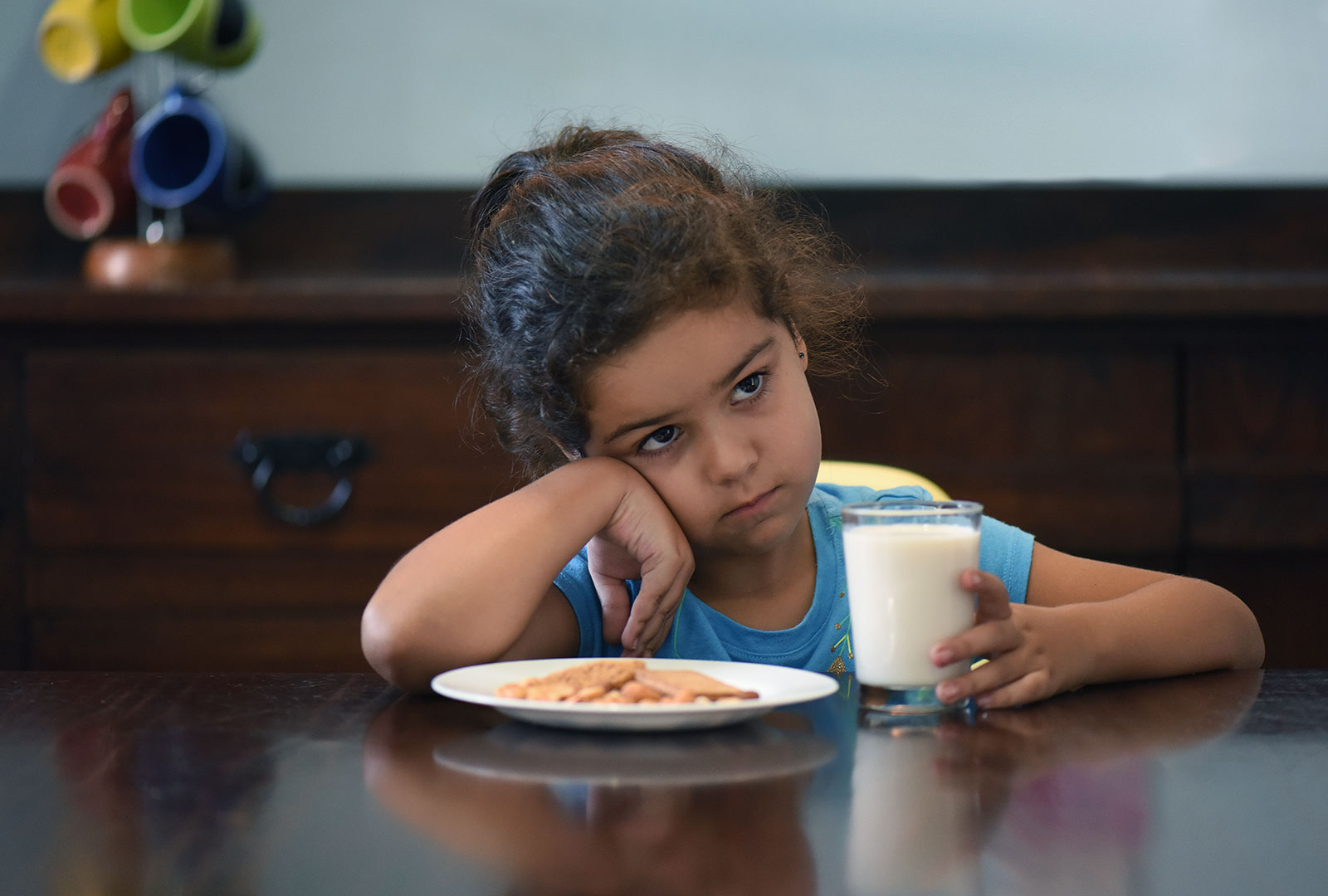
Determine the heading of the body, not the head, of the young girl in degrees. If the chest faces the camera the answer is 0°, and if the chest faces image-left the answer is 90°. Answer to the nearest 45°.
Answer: approximately 0°

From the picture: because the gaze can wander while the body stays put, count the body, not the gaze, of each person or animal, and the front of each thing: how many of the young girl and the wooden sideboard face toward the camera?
2

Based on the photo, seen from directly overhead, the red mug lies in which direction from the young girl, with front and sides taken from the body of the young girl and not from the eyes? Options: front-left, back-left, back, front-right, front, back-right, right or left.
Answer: back-right

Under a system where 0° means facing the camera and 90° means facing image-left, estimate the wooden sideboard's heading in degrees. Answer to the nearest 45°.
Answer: approximately 0°

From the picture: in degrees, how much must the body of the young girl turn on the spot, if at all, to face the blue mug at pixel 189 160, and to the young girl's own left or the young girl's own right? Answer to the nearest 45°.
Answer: approximately 135° to the young girl's own right

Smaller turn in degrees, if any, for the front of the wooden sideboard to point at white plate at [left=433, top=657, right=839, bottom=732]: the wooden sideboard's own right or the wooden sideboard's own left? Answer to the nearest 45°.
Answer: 0° — it already faces it
